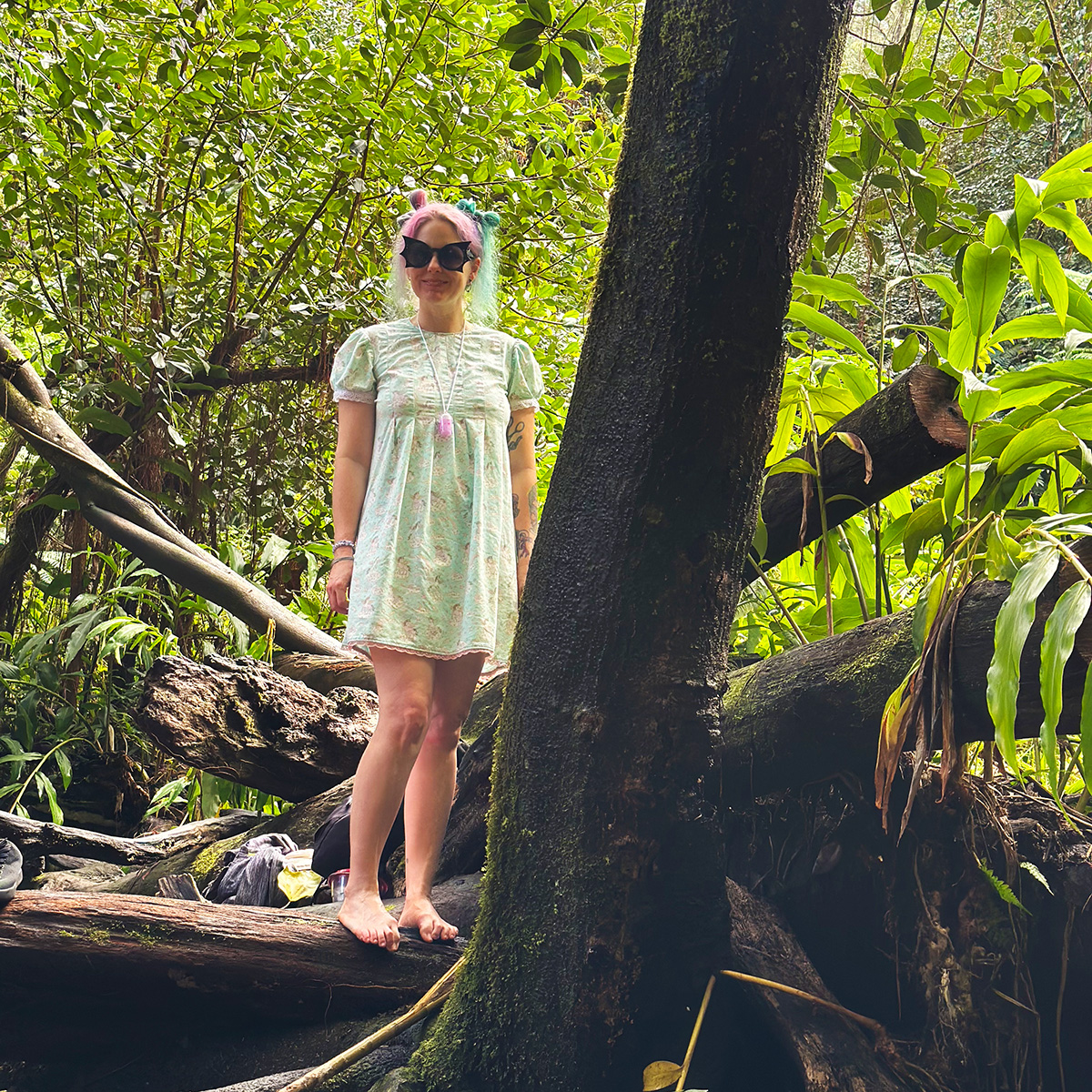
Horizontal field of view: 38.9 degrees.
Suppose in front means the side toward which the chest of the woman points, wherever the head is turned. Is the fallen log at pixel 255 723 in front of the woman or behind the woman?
behind

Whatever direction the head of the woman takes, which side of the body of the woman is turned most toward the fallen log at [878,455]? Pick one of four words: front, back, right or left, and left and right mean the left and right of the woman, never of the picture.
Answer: left

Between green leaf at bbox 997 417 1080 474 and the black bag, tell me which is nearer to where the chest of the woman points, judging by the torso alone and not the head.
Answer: the green leaf

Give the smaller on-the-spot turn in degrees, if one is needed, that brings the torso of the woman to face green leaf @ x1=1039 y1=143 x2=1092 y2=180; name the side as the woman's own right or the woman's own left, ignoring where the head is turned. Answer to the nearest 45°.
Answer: approximately 45° to the woman's own left

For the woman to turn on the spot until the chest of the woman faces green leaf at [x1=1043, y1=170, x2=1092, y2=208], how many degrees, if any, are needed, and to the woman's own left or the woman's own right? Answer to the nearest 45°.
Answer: approximately 45° to the woman's own left

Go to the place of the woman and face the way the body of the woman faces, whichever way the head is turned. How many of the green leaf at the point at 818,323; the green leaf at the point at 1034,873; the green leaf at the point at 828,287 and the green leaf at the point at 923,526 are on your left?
4

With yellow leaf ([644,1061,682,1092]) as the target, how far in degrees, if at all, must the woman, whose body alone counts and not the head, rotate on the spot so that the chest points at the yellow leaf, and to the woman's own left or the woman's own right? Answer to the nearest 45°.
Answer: approximately 45° to the woman's own left

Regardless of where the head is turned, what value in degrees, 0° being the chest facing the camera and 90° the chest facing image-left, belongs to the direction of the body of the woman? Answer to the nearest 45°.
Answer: approximately 0°
